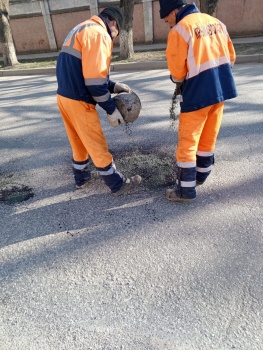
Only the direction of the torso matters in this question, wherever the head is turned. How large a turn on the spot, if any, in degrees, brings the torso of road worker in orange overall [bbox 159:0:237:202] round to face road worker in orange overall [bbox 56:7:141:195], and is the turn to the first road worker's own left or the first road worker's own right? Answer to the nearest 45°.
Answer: approximately 45° to the first road worker's own left

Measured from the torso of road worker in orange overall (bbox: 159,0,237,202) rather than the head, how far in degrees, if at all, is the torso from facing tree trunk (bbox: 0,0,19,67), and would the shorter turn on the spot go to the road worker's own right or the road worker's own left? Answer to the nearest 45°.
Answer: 0° — they already face it

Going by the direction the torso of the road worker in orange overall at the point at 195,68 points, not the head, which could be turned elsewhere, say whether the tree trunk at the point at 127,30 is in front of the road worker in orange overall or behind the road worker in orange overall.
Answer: in front

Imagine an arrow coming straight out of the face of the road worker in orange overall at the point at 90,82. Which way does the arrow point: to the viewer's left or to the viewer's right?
to the viewer's right

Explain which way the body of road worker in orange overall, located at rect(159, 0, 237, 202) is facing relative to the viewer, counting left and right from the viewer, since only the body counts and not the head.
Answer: facing away from the viewer and to the left of the viewer

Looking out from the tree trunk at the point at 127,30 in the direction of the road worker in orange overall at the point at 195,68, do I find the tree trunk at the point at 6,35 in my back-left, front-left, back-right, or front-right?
back-right

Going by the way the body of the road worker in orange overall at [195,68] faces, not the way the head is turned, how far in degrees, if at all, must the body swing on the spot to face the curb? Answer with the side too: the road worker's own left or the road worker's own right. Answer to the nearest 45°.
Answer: approximately 45° to the road worker's own right

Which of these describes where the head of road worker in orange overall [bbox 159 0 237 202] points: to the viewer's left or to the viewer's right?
to the viewer's left
